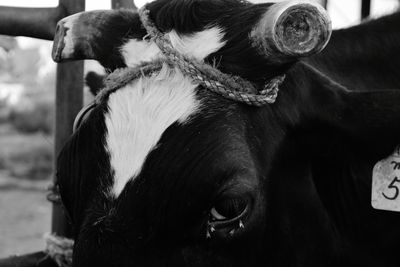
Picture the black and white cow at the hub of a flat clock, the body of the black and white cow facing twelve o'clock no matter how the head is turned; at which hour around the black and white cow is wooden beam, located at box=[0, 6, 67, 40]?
The wooden beam is roughly at 3 o'clock from the black and white cow.

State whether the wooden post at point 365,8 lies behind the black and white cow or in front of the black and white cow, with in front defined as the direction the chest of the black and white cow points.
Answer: behind

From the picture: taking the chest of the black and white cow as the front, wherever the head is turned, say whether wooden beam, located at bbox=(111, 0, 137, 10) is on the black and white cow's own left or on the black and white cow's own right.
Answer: on the black and white cow's own right

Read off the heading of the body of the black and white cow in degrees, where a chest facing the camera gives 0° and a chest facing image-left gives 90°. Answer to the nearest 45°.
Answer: approximately 45°

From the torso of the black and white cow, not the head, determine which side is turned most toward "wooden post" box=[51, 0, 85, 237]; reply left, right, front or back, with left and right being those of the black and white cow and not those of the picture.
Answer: front
